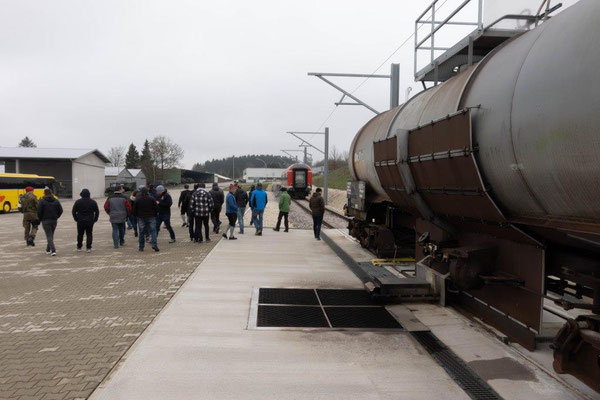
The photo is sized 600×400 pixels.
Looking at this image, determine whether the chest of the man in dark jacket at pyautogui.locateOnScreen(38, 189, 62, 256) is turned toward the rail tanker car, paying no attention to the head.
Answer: no

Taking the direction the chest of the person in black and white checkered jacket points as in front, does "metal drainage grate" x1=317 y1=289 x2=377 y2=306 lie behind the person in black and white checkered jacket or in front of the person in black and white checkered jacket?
behind

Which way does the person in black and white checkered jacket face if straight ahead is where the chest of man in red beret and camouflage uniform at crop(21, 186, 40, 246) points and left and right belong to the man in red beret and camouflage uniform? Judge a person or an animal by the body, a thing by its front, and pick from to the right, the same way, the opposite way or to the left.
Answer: the same way

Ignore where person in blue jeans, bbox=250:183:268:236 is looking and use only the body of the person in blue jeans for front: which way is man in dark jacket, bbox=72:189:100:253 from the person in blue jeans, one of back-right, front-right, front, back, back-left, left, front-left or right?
back-left

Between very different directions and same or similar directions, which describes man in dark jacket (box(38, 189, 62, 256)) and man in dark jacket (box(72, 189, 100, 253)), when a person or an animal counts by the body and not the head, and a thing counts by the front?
same or similar directions

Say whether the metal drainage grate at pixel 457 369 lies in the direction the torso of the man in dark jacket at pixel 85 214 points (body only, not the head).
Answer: no

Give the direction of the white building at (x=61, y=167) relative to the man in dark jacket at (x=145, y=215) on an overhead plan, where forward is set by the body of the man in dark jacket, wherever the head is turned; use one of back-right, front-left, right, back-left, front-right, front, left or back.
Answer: front

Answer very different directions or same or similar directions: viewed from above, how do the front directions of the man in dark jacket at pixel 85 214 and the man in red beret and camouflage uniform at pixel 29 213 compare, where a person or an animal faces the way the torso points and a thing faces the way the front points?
same or similar directions

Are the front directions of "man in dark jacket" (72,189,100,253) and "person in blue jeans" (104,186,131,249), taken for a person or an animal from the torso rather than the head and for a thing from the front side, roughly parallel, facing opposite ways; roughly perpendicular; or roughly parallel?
roughly parallel

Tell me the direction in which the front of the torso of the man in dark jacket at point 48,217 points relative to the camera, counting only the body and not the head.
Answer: away from the camera

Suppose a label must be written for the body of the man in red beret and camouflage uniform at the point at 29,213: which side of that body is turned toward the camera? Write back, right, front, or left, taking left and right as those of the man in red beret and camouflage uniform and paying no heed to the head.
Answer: back

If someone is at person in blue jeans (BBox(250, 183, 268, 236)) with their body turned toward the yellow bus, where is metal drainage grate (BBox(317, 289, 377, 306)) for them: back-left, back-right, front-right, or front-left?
back-left

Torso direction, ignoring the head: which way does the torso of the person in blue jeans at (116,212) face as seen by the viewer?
away from the camera

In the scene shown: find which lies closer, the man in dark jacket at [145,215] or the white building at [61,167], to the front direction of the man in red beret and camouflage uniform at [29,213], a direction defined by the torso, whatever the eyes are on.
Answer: the white building

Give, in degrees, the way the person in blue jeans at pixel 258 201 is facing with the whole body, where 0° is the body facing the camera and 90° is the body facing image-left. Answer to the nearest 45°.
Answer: approximately 180°

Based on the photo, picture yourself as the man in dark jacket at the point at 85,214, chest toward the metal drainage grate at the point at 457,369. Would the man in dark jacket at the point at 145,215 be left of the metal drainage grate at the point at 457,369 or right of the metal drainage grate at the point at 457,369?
left

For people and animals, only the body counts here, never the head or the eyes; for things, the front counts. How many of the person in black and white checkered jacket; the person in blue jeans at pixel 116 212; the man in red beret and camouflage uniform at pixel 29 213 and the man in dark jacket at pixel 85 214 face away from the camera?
4

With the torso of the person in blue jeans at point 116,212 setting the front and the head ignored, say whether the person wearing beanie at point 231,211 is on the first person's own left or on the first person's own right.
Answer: on the first person's own right
